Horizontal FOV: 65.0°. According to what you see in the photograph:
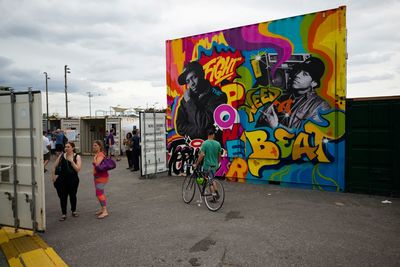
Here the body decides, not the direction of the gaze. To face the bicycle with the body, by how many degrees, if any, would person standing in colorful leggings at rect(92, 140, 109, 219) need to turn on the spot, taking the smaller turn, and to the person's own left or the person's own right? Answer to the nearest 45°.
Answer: approximately 180°

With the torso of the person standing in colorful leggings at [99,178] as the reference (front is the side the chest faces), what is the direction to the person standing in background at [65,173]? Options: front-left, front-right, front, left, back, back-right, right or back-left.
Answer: front

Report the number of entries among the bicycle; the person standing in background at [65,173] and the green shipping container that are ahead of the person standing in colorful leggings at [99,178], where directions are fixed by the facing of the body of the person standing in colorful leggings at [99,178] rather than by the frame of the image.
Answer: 1

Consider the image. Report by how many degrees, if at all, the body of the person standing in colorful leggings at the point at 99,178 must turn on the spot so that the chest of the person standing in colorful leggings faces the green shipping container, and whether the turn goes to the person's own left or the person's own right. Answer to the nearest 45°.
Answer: approximately 180°

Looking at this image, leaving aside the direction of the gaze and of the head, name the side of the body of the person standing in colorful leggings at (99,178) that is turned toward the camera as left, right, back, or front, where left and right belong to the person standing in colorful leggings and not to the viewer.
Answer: left

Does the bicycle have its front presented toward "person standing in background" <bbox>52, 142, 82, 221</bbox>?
no

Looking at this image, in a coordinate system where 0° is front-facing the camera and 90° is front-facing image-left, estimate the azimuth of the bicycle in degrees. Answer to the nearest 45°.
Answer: approximately 135°

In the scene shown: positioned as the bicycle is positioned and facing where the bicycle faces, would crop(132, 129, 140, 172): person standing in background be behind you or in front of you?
in front

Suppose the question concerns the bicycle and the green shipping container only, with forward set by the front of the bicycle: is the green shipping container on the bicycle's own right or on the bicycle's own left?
on the bicycle's own right

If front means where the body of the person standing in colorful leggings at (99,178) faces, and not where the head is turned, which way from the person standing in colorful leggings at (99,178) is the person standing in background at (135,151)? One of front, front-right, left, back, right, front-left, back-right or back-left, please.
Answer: right
